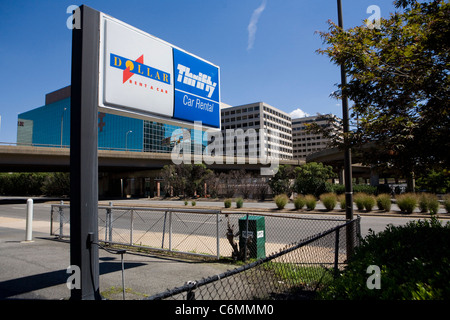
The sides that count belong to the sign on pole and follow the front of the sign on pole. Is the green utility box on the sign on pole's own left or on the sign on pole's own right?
on the sign on pole's own left

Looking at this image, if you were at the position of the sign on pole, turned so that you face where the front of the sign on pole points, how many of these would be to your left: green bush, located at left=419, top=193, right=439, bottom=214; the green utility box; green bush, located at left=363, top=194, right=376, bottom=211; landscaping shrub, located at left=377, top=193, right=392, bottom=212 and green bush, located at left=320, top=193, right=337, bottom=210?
5

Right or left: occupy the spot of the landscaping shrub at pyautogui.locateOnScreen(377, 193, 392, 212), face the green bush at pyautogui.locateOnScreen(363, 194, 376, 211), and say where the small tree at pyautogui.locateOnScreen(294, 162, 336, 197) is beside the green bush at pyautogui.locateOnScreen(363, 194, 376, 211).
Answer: right

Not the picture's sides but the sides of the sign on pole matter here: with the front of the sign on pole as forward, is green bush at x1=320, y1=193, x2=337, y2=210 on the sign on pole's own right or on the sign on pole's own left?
on the sign on pole's own left

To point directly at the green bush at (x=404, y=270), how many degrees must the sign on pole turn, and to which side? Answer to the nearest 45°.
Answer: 0° — it already faces it

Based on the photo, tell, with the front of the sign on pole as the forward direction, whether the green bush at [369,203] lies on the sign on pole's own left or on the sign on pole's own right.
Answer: on the sign on pole's own left

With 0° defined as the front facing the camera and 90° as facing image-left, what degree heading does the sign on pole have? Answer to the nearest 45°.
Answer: approximately 315°

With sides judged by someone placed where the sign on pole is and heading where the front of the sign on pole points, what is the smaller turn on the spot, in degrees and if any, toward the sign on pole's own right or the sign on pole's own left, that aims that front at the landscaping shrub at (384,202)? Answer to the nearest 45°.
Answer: approximately 90° to the sign on pole's own left

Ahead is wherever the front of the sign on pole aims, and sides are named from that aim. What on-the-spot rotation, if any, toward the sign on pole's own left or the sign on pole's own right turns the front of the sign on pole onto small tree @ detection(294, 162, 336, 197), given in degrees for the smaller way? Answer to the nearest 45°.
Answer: approximately 90° to the sign on pole's own left

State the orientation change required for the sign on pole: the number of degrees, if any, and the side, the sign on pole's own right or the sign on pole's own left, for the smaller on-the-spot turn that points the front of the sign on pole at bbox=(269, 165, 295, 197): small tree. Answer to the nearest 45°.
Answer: approximately 90° to the sign on pole's own left
